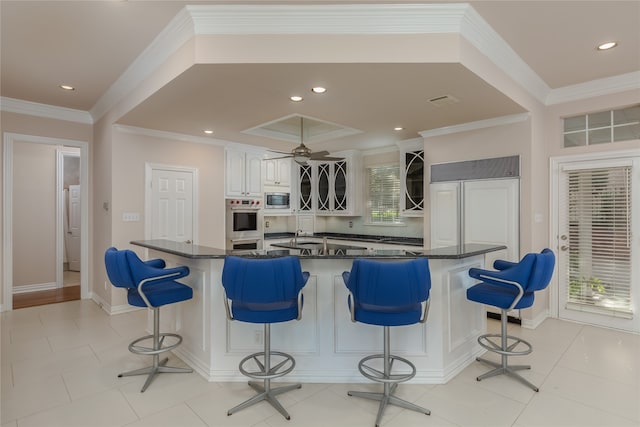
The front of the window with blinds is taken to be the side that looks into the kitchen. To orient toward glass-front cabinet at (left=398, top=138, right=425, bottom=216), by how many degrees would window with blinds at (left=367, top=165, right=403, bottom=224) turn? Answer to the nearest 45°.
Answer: approximately 90° to its left

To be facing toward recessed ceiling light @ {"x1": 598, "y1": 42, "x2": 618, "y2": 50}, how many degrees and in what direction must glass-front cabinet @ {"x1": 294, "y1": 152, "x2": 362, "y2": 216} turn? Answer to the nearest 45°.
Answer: approximately 90° to its left

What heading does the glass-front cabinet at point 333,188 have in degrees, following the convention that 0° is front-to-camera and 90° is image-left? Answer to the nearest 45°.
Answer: approximately 45°

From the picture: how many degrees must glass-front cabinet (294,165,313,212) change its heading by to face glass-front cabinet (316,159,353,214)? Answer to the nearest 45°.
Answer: approximately 45° to its left

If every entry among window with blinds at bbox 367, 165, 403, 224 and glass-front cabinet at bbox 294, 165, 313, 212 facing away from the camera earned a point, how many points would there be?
0

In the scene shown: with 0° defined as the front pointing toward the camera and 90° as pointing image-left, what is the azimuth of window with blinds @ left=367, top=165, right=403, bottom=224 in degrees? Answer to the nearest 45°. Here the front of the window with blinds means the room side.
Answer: approximately 45°

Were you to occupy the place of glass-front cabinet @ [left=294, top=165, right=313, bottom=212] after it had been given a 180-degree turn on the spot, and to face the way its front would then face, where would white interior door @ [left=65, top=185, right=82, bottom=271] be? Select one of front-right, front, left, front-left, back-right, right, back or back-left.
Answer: left

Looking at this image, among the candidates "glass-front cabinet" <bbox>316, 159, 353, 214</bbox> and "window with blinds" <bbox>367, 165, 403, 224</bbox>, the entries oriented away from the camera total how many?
0

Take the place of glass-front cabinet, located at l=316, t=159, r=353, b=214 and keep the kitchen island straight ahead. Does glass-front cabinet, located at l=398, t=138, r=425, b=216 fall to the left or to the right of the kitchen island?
left

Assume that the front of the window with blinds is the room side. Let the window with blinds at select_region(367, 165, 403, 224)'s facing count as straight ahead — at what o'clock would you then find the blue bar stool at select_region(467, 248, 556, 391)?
The blue bar stool is roughly at 10 o'clock from the window with blinds.

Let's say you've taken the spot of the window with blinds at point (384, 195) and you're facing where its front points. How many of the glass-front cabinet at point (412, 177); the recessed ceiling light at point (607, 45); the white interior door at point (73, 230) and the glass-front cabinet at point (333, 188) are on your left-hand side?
2

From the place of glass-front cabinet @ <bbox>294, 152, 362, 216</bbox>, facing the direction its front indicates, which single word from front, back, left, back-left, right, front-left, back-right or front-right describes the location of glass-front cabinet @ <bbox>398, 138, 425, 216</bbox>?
left

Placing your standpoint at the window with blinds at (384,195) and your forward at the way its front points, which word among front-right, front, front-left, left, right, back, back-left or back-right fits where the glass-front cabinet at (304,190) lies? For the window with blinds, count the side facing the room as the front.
front-right
